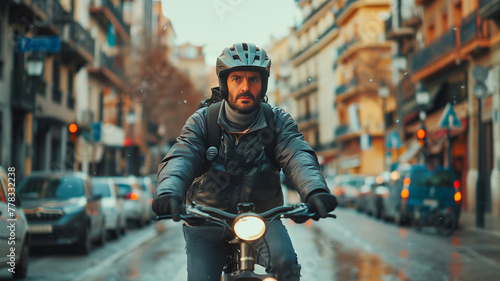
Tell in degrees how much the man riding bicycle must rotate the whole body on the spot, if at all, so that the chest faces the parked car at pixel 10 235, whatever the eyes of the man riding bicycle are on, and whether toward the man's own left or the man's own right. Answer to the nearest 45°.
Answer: approximately 135° to the man's own right

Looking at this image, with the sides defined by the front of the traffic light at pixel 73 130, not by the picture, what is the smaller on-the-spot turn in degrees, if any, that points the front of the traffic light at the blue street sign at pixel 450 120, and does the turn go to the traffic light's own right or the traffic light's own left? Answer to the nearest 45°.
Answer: approximately 90° to the traffic light's own left

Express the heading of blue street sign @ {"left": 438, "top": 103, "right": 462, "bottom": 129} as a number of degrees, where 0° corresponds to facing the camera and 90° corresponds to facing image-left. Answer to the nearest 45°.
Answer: approximately 0°

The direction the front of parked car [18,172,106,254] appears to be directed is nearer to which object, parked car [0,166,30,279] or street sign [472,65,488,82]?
the parked car

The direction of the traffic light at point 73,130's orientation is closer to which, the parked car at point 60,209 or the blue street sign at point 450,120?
the parked car

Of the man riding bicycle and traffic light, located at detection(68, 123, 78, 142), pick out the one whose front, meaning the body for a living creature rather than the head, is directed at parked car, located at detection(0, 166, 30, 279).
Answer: the traffic light

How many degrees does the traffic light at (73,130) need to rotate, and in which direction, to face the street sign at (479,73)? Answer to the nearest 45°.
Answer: approximately 90° to its left
